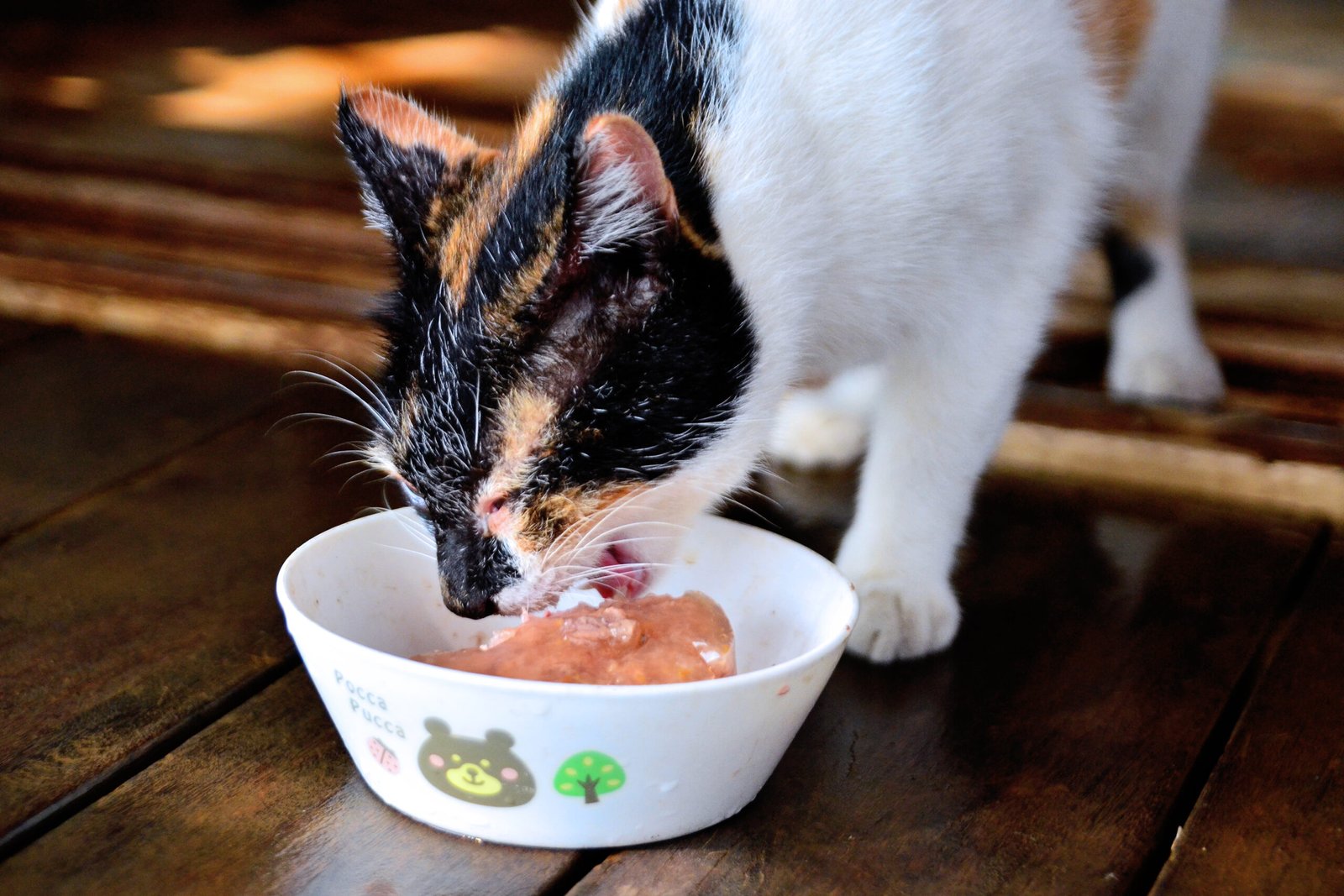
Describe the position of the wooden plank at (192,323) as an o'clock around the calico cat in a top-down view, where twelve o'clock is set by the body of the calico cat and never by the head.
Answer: The wooden plank is roughly at 3 o'clock from the calico cat.

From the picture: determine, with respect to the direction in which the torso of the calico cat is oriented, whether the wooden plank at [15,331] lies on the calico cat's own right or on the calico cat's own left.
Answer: on the calico cat's own right

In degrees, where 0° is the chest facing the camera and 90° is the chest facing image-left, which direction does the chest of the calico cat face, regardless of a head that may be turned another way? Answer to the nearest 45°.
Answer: approximately 45°

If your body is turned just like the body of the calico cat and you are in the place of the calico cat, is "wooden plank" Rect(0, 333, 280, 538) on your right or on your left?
on your right
